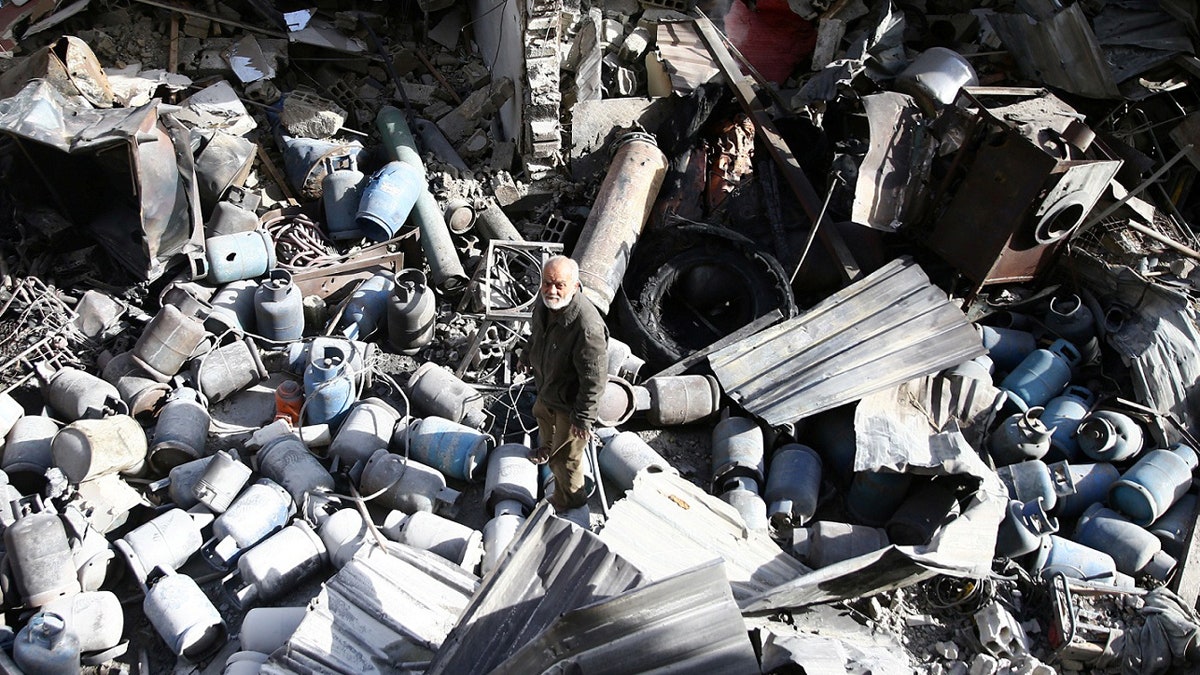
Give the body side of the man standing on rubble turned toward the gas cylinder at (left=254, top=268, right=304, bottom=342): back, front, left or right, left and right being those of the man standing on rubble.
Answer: right

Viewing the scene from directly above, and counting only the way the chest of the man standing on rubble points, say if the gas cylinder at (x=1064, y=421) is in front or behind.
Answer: behind

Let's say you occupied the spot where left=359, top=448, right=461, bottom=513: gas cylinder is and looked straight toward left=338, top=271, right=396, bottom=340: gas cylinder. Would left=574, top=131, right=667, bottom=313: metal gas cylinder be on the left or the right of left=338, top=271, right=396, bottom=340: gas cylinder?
right

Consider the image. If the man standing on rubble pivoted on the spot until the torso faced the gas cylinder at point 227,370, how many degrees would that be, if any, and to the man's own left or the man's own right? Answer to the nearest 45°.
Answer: approximately 90° to the man's own right

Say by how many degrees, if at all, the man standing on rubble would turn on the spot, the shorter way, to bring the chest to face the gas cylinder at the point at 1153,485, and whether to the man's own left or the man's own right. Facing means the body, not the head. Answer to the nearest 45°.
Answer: approximately 135° to the man's own left

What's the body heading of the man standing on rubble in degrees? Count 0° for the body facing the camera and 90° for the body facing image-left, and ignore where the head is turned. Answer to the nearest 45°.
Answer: approximately 45°

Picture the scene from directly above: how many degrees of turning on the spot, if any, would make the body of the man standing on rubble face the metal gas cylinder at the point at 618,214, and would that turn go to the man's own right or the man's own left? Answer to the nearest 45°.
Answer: approximately 135° to the man's own right

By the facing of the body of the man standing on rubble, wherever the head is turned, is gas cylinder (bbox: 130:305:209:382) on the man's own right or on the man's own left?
on the man's own right

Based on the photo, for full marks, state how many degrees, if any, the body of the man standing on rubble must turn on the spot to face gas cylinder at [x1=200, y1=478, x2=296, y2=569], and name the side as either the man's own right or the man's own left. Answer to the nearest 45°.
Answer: approximately 45° to the man's own right

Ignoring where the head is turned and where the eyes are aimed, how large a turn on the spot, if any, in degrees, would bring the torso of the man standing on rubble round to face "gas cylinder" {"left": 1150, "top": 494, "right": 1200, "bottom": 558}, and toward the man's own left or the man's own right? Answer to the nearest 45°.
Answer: approximately 135° to the man's own left
